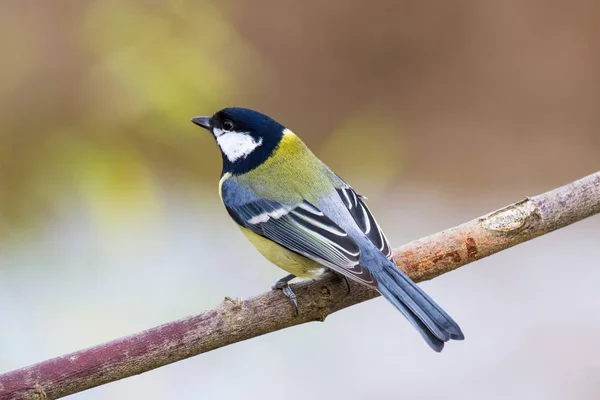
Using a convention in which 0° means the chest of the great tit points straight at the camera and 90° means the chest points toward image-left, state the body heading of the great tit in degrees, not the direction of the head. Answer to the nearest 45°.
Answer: approximately 135°
